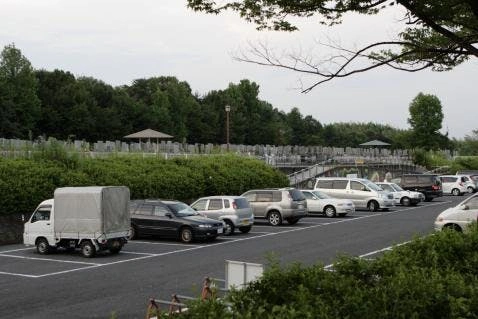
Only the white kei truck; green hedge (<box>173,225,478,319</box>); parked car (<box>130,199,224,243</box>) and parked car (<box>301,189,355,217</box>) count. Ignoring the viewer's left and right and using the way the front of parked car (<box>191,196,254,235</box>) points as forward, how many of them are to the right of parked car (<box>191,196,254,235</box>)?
1

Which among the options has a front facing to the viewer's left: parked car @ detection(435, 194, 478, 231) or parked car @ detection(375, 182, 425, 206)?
parked car @ detection(435, 194, 478, 231)

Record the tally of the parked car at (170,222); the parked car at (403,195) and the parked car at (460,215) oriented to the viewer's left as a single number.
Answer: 1

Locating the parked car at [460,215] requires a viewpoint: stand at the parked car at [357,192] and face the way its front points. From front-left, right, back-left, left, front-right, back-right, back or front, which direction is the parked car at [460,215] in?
front-right

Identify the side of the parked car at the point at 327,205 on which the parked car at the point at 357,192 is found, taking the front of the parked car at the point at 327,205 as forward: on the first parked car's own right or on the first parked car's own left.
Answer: on the first parked car's own left

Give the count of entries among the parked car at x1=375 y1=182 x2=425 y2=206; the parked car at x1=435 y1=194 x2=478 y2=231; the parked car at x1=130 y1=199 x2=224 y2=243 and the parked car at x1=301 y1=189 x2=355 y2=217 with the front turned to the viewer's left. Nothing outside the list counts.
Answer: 1

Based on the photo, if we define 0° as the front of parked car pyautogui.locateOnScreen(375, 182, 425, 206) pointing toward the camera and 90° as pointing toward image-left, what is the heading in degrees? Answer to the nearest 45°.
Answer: approximately 315°
